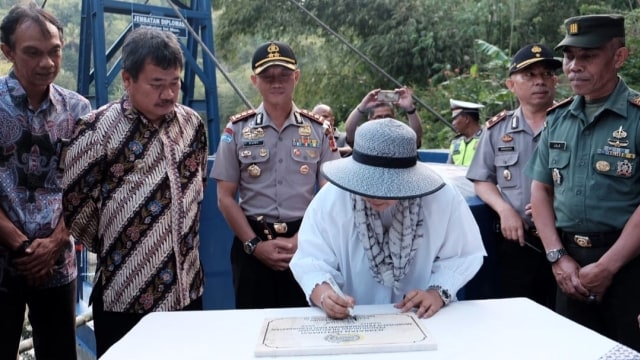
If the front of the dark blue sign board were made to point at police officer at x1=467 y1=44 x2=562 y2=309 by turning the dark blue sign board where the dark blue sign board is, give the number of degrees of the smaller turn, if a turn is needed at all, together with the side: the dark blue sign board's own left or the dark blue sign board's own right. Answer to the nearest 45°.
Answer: approximately 45° to the dark blue sign board's own left

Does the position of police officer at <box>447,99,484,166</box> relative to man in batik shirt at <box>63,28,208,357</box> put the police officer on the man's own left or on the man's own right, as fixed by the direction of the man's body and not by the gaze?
on the man's own left

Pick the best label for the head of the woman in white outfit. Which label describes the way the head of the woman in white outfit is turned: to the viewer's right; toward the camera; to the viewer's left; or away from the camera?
toward the camera

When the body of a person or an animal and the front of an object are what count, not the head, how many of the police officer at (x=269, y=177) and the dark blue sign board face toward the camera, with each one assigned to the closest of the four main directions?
2

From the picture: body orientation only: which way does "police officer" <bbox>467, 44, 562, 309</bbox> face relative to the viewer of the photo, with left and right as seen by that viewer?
facing the viewer and to the right of the viewer

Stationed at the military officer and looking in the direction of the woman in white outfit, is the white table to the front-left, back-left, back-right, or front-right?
front-left

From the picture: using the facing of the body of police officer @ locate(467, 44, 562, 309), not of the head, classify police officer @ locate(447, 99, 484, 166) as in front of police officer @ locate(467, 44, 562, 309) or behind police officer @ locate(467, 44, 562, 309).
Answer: behind

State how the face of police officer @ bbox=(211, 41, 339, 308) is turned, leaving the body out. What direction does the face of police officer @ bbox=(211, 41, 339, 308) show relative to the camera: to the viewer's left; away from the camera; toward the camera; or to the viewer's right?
toward the camera

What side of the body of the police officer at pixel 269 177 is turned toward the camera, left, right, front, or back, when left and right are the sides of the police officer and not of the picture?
front

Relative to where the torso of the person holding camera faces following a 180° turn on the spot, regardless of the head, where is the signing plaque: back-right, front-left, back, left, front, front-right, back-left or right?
back

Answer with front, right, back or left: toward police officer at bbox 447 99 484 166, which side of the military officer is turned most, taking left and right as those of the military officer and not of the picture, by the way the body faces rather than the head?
right

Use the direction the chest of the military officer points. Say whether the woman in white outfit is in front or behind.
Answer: in front

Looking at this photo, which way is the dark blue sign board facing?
toward the camera

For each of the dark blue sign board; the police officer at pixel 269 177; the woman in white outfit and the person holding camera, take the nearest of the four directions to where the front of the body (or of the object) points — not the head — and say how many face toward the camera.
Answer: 4
